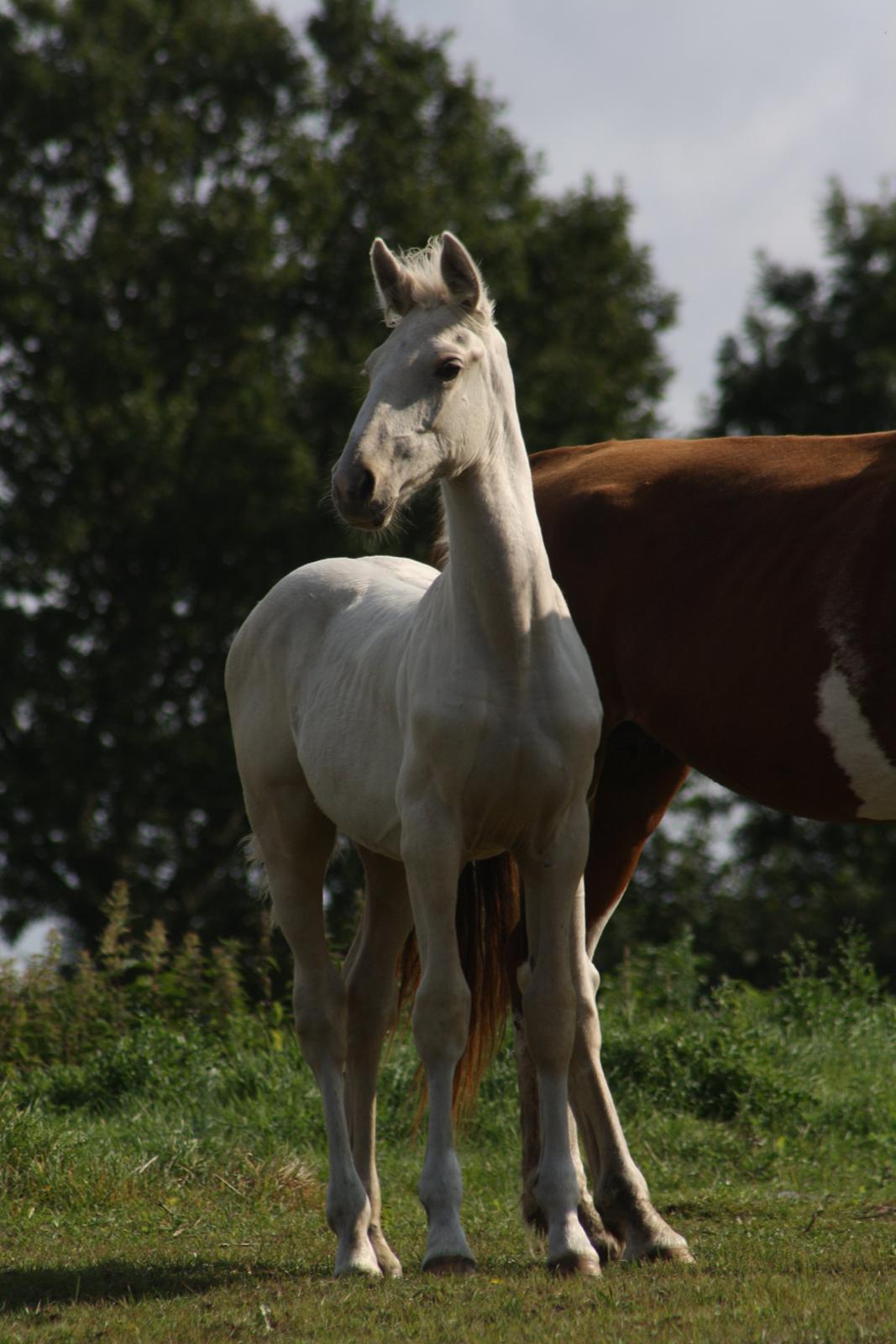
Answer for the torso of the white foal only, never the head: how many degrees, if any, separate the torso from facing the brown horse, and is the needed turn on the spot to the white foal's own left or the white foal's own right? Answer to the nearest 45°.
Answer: approximately 90° to the white foal's own left

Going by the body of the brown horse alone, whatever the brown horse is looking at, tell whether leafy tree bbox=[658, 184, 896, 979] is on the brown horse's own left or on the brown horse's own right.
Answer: on the brown horse's own left

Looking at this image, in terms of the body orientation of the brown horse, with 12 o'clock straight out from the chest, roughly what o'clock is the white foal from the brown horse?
The white foal is roughly at 4 o'clock from the brown horse.

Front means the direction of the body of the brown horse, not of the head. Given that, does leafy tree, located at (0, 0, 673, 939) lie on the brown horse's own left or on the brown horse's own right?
on the brown horse's own left

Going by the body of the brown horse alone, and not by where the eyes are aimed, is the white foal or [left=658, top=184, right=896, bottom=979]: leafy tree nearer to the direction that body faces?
the leafy tree

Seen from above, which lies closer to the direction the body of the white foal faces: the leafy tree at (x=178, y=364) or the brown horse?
the brown horse

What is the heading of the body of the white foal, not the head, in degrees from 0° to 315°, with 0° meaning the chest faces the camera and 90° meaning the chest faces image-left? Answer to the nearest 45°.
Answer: approximately 315°

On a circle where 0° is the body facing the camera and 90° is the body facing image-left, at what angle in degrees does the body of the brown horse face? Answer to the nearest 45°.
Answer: approximately 270°

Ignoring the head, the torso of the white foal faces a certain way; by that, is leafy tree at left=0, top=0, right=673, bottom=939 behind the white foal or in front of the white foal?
behind
